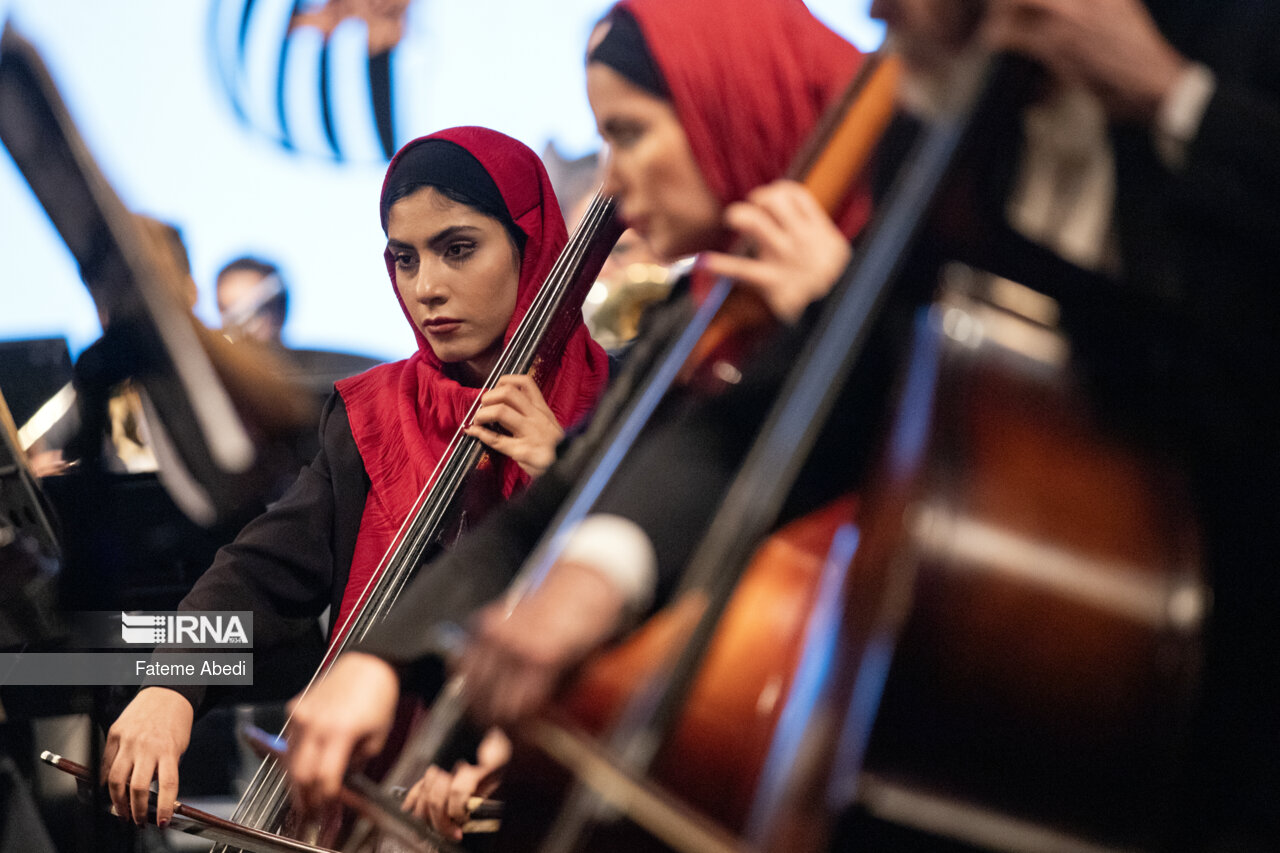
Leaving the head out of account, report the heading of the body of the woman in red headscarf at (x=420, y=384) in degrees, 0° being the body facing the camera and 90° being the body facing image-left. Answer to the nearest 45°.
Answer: approximately 45°

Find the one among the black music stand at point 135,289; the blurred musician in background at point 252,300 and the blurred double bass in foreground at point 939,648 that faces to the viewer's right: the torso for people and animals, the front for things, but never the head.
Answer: the black music stand

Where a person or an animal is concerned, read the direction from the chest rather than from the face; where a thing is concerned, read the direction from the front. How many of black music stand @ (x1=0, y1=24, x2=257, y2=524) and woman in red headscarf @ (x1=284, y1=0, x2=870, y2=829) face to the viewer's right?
1

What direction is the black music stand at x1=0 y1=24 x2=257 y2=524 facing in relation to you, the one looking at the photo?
facing to the right of the viewer

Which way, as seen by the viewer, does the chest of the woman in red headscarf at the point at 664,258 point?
to the viewer's left
